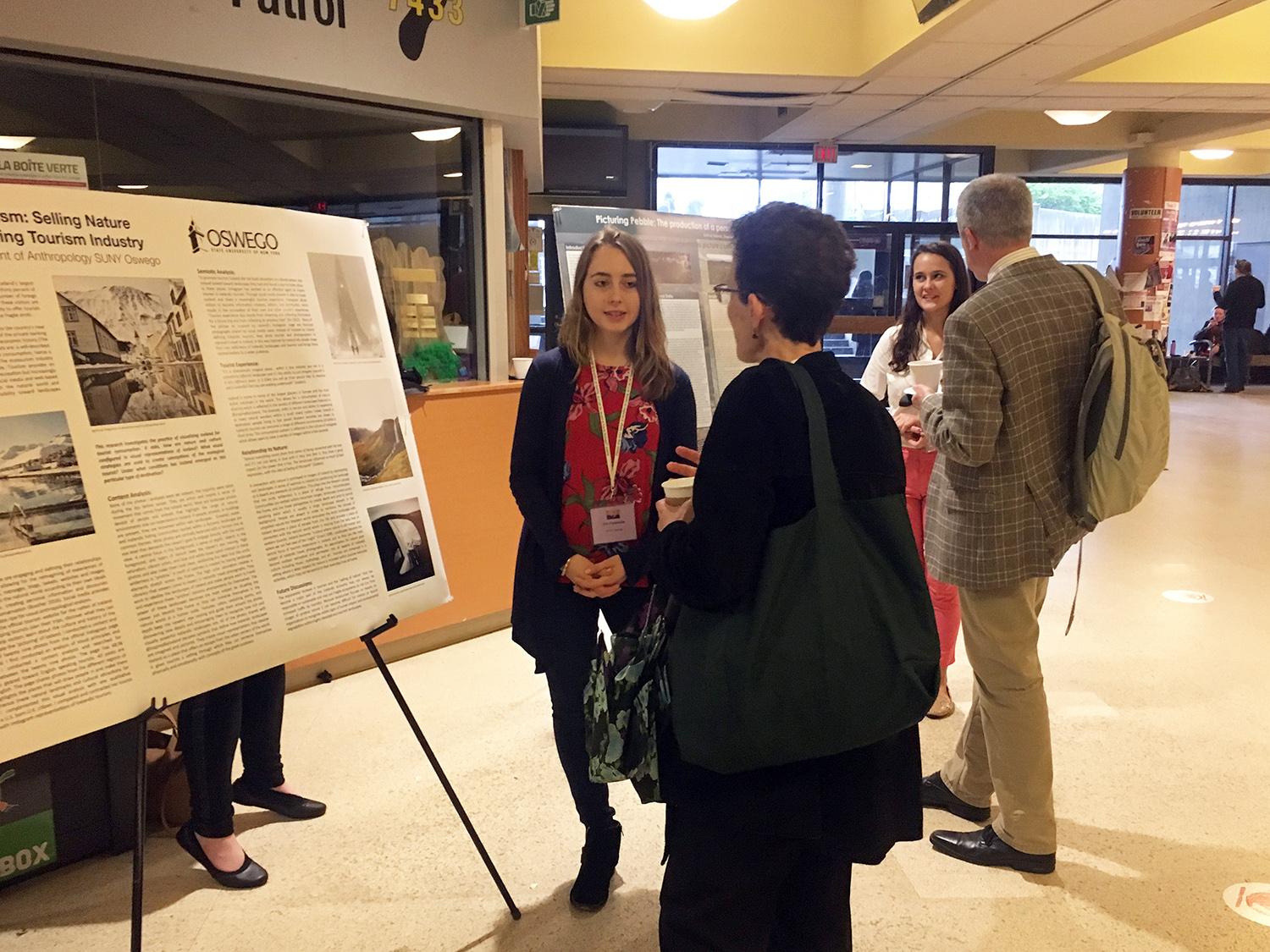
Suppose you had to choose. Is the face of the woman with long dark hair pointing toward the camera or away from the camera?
toward the camera

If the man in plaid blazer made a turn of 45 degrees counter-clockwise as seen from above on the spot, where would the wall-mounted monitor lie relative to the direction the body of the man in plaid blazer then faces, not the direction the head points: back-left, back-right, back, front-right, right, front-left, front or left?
front-right

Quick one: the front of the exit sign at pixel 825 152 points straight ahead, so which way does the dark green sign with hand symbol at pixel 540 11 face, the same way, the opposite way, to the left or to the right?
the same way

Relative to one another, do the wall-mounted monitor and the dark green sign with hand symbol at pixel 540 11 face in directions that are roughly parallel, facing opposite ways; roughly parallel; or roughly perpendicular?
roughly parallel

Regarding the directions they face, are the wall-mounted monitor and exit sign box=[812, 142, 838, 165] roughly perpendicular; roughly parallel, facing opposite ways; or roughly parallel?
roughly parallel

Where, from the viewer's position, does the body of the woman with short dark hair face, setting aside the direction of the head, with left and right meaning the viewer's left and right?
facing away from the viewer and to the left of the viewer

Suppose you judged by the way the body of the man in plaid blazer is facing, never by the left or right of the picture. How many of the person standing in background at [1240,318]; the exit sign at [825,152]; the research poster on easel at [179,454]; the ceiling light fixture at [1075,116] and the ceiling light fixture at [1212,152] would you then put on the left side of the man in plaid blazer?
1

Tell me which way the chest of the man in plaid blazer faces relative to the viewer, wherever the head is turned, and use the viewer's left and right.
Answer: facing away from the viewer and to the left of the viewer

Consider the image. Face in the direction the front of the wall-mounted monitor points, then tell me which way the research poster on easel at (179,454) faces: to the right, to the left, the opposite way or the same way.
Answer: to the left

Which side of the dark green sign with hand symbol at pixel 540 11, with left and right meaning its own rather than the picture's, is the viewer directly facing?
front

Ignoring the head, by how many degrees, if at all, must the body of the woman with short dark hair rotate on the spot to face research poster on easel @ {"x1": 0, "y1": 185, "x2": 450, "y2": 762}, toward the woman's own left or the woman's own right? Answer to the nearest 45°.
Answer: approximately 45° to the woman's own left

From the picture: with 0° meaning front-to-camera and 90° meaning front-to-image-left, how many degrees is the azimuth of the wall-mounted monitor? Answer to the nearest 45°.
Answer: approximately 0°

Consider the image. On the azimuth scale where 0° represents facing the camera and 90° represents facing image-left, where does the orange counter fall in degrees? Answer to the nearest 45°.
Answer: approximately 315°

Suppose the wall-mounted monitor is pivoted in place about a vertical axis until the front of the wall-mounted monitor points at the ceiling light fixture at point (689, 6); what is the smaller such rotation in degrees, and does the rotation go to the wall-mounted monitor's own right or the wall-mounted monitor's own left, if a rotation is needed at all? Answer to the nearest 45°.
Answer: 0° — it already faces it

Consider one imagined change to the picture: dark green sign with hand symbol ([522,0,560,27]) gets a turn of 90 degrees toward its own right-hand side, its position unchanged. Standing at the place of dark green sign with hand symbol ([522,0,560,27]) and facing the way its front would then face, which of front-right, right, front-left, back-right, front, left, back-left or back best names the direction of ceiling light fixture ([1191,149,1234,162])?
back-right

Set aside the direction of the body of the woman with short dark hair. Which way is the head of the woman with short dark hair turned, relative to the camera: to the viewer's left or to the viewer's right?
to the viewer's left

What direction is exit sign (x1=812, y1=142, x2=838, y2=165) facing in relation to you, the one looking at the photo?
facing the viewer

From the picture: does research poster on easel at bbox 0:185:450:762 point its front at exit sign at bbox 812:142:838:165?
no

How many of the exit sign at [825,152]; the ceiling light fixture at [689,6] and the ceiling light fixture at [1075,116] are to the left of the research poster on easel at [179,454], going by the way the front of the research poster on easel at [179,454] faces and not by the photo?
3

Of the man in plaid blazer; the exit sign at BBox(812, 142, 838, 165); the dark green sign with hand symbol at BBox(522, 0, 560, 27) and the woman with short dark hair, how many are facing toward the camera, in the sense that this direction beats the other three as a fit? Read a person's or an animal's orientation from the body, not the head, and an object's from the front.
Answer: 2
